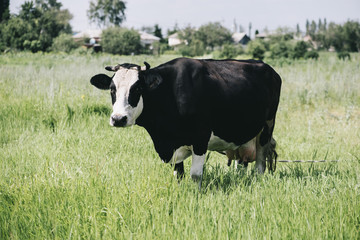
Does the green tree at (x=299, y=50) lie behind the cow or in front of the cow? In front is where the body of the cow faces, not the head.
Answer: behind

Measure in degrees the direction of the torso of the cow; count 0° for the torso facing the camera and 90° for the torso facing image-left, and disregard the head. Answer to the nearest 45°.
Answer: approximately 45°

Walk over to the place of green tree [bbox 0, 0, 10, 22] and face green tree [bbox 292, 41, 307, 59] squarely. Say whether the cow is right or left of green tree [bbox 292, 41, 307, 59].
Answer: right

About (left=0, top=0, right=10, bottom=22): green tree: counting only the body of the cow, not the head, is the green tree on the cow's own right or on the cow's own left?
on the cow's own right

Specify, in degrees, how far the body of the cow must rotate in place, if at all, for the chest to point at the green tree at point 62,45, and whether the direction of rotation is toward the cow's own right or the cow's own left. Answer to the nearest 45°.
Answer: approximately 135° to the cow's own right

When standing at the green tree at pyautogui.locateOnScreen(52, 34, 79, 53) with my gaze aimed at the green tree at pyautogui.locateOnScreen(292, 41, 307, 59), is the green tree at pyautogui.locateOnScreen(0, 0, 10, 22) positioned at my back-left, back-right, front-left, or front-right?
back-right
